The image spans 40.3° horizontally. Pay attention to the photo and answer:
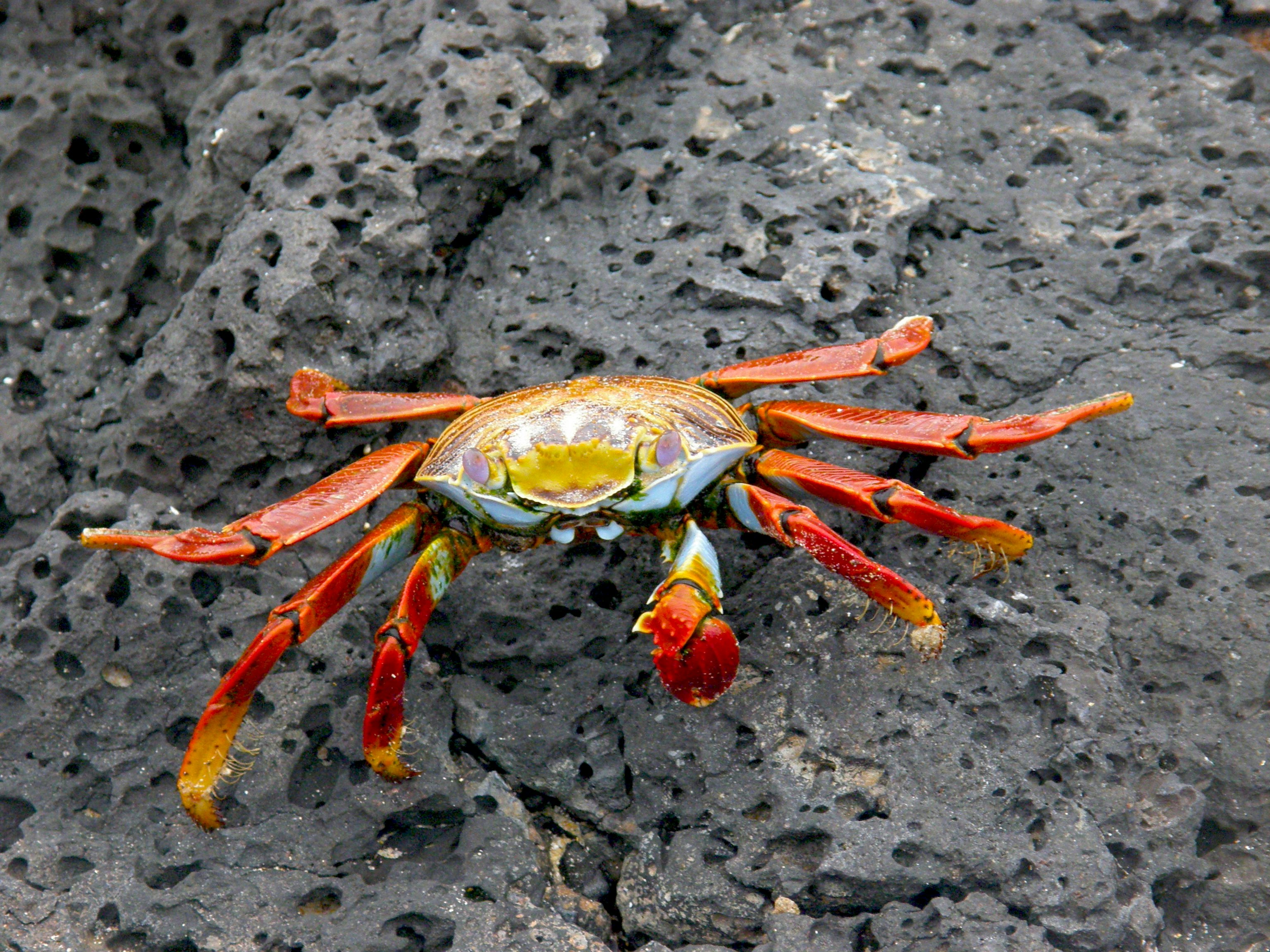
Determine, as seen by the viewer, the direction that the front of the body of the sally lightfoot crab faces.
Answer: toward the camera
